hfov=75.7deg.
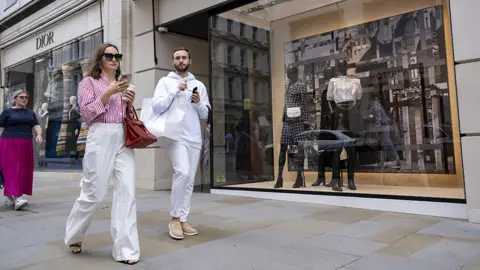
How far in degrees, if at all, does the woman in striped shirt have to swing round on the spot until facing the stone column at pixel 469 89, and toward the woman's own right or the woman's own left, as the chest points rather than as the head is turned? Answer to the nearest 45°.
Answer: approximately 45° to the woman's own left

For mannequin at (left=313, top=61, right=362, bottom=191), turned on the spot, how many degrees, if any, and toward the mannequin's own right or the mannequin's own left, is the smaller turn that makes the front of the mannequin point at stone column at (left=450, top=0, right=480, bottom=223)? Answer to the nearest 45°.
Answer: approximately 45° to the mannequin's own left

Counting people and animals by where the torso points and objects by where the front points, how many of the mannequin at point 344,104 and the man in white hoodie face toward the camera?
2

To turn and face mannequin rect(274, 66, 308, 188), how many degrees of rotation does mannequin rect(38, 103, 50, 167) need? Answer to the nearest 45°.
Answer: approximately 90° to its left

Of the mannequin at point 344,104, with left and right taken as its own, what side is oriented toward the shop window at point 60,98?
right

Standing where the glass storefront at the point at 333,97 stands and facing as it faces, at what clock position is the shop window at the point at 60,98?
The shop window is roughly at 2 o'clock from the glass storefront.

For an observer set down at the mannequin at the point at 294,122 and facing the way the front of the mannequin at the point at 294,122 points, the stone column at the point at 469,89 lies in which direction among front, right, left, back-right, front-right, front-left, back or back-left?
left

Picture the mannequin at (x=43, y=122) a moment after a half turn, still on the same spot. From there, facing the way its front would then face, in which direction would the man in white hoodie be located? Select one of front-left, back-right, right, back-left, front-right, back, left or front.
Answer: back-right

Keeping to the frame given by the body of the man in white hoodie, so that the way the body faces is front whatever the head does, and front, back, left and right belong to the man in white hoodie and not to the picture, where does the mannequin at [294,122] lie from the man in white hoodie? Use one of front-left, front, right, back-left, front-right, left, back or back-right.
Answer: back-left

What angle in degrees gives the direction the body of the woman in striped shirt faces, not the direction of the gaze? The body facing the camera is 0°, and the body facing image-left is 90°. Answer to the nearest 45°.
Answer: approximately 315°
